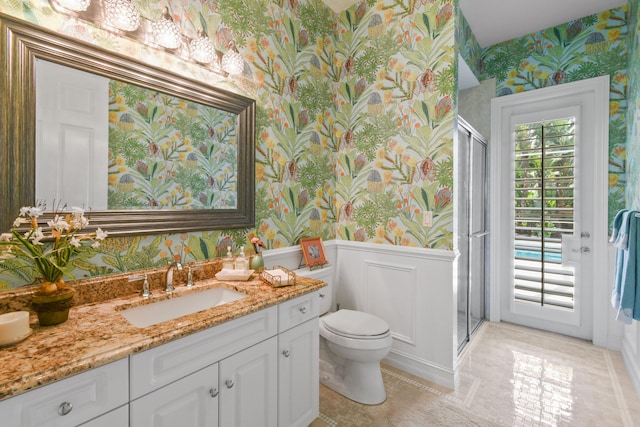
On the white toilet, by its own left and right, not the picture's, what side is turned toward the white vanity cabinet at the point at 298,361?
right

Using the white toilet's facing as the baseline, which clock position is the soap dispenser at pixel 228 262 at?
The soap dispenser is roughly at 4 o'clock from the white toilet.

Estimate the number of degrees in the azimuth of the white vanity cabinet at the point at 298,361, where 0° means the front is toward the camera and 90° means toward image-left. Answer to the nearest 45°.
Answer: approximately 315°

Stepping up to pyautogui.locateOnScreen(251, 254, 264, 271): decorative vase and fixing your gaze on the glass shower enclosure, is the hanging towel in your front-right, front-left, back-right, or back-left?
front-right

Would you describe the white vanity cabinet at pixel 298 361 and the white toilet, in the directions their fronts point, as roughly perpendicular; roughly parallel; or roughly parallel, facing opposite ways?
roughly parallel

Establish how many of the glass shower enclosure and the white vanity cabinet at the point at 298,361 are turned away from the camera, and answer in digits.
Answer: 0
